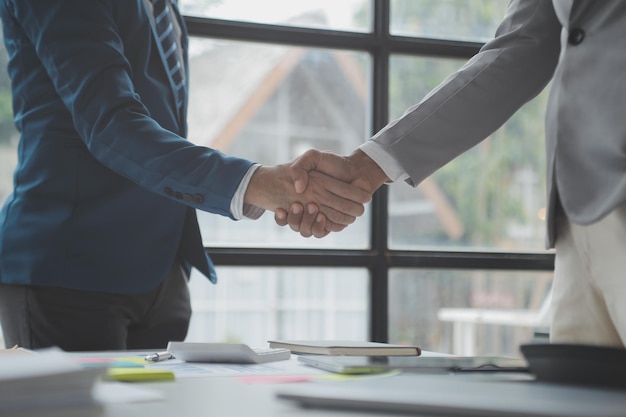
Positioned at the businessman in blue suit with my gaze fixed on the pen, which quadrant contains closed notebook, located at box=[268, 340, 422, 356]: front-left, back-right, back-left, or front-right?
front-left

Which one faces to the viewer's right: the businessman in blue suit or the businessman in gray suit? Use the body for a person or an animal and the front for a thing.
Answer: the businessman in blue suit

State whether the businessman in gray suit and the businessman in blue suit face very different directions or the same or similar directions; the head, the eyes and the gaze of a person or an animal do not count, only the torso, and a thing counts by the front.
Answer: very different directions

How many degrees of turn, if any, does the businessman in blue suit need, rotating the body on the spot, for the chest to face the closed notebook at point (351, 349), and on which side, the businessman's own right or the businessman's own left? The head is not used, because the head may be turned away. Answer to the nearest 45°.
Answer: approximately 45° to the businessman's own right

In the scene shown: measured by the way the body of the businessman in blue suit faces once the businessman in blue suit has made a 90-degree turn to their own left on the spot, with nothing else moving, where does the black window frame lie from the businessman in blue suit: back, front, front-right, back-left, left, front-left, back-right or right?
front-right

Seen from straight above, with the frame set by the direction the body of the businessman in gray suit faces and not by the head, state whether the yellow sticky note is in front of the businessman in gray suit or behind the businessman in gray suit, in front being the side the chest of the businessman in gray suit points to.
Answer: in front

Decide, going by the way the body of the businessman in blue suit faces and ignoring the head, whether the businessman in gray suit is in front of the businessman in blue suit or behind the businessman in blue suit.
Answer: in front

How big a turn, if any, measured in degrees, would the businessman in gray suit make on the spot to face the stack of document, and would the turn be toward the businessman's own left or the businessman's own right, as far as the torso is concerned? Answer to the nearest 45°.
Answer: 0° — they already face it

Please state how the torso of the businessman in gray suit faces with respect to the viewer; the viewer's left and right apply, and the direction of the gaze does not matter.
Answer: facing the viewer and to the left of the viewer

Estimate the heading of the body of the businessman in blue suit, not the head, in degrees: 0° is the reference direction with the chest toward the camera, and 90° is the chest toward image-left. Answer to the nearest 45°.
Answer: approximately 270°

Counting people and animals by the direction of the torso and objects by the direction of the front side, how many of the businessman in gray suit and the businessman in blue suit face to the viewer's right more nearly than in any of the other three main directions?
1
